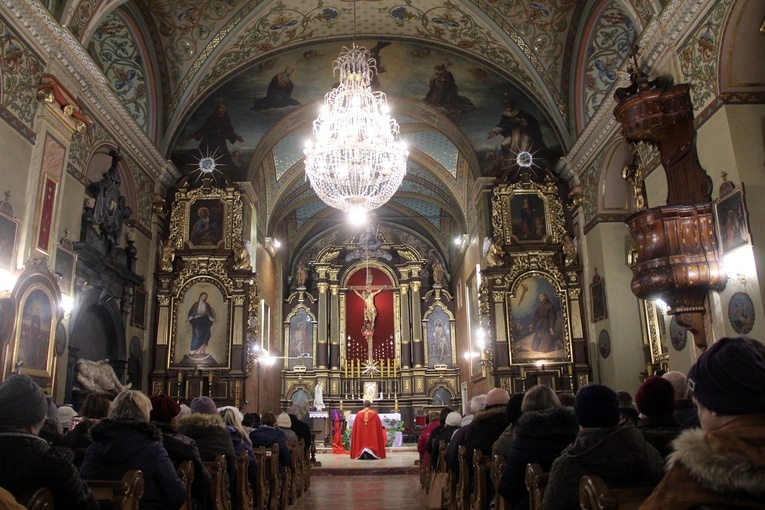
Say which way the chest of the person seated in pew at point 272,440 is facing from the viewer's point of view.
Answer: away from the camera

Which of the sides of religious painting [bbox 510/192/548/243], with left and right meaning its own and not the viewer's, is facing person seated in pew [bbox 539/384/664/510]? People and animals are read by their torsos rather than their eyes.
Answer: front

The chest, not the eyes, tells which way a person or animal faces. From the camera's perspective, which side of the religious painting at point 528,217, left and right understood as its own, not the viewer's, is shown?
front

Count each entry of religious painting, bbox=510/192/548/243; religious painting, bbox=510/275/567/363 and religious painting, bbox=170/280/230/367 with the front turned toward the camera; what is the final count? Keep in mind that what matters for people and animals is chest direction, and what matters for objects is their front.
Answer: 3

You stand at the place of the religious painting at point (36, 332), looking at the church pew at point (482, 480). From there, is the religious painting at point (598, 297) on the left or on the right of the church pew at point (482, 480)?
left

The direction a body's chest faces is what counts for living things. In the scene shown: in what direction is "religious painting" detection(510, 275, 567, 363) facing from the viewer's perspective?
toward the camera

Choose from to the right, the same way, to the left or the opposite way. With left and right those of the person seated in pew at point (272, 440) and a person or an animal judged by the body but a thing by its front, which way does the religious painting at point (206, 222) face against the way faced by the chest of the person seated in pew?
the opposite way

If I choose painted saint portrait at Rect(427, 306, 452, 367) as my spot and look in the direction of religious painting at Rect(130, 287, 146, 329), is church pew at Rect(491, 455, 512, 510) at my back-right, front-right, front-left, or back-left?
front-left

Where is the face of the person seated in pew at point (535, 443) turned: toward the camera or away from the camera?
away from the camera

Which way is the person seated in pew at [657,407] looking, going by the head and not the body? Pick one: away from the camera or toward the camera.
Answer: away from the camera

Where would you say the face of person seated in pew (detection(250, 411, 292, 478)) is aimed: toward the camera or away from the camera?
away from the camera

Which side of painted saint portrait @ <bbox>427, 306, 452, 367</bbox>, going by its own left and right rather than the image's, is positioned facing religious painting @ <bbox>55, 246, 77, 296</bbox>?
front

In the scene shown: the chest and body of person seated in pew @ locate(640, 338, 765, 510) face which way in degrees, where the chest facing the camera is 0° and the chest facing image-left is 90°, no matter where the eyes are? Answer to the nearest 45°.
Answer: approximately 135°

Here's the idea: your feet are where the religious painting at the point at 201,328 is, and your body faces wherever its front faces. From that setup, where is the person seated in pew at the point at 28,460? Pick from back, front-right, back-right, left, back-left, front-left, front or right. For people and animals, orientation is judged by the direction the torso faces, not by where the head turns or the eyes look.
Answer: front

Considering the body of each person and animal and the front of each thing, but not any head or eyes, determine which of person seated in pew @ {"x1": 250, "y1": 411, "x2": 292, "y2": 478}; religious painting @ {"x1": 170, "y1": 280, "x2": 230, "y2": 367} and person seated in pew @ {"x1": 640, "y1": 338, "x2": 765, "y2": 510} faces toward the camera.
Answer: the religious painting

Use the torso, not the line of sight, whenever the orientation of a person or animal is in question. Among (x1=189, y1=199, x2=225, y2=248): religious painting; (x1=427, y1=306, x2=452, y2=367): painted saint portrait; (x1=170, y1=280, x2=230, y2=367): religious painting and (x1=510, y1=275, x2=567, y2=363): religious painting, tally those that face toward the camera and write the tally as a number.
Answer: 4

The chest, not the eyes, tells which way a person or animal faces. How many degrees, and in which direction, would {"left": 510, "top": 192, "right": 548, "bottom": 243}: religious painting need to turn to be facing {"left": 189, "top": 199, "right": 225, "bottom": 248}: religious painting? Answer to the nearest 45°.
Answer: approximately 90° to its right

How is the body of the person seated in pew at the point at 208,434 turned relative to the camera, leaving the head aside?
away from the camera

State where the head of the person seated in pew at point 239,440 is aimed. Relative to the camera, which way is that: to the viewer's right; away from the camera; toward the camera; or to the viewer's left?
away from the camera

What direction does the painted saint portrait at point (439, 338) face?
toward the camera

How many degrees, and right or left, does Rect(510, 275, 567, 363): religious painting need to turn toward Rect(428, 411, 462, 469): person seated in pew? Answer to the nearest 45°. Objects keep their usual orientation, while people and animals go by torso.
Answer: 0° — it already faces them

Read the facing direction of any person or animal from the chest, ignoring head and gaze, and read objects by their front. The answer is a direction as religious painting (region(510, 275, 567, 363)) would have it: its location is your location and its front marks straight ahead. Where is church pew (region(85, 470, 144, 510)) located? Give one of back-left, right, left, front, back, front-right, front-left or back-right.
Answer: front
